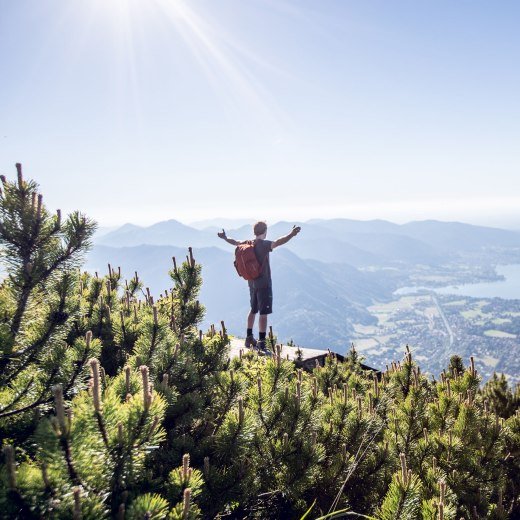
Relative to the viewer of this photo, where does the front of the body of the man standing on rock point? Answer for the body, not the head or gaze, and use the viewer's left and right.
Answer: facing away from the viewer and to the right of the viewer
